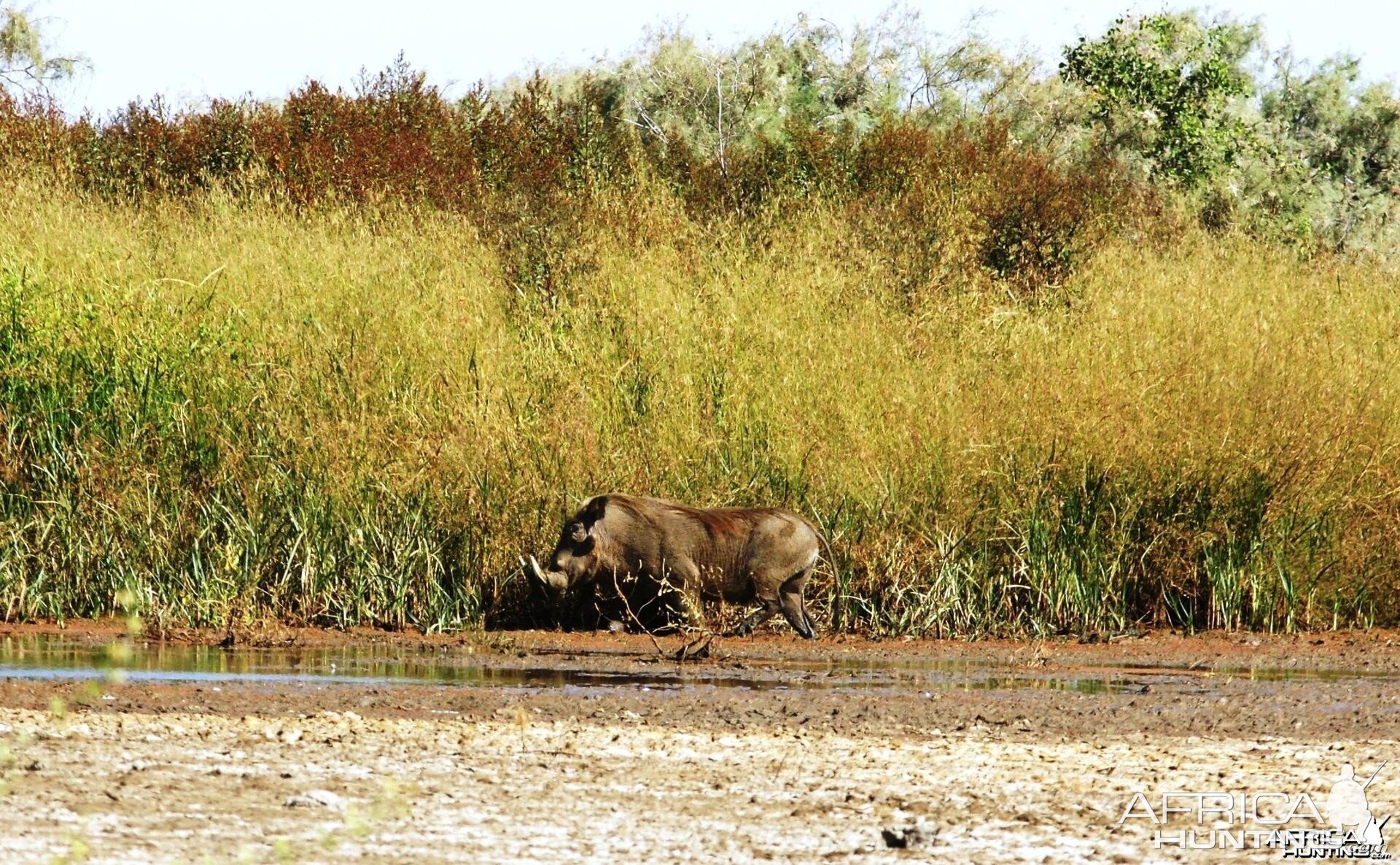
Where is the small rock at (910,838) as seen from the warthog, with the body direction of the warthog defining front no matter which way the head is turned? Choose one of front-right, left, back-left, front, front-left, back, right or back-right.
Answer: left

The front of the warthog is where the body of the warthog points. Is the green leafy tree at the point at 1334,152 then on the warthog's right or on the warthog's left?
on the warthog's right

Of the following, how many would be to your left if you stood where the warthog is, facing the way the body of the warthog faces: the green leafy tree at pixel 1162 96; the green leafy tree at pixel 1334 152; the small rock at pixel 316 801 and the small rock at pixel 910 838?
2

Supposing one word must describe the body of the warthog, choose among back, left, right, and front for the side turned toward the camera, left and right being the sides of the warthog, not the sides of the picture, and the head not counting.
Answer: left

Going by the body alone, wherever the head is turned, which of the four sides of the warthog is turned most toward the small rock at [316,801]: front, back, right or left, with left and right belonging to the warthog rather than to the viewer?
left

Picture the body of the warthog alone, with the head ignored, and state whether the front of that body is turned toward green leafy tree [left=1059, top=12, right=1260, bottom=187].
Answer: no
